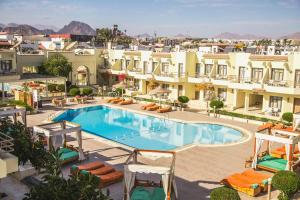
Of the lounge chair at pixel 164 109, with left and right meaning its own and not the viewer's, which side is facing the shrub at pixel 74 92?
right

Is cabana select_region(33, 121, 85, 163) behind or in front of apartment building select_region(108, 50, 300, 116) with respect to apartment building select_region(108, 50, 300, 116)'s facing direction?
in front

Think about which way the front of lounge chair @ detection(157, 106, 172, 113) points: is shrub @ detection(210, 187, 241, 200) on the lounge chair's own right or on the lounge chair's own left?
on the lounge chair's own left

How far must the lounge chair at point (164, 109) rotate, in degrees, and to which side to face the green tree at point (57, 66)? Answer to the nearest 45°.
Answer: approximately 90° to its right

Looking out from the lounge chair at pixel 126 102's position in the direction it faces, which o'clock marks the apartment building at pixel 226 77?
The apartment building is roughly at 8 o'clock from the lounge chair.

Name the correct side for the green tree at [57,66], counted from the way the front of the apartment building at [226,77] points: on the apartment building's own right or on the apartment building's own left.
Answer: on the apartment building's own right

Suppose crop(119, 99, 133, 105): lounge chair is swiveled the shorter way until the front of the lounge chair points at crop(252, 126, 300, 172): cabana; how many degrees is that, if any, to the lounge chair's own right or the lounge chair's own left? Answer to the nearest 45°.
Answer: approximately 45° to the lounge chair's own left

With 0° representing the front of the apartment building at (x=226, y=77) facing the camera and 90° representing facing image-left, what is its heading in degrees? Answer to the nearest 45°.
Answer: approximately 45°

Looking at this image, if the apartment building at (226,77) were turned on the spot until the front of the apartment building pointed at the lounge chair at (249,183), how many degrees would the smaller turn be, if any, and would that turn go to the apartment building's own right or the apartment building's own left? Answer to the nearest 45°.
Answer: approximately 45° to the apartment building's own left

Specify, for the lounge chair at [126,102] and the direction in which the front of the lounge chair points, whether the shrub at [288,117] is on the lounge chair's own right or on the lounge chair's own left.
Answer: on the lounge chair's own left

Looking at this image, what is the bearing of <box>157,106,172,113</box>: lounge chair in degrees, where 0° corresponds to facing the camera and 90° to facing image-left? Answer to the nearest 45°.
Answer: approximately 45°

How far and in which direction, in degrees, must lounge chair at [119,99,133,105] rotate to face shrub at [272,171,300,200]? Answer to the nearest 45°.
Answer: approximately 45° to its left

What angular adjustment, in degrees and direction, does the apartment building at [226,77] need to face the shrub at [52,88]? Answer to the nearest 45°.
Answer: approximately 45° to its right
